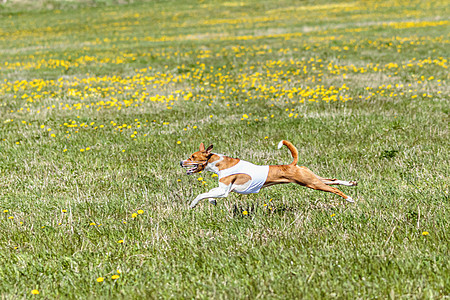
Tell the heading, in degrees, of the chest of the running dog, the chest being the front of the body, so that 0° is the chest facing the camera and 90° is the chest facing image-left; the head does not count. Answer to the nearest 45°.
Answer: approximately 90°
